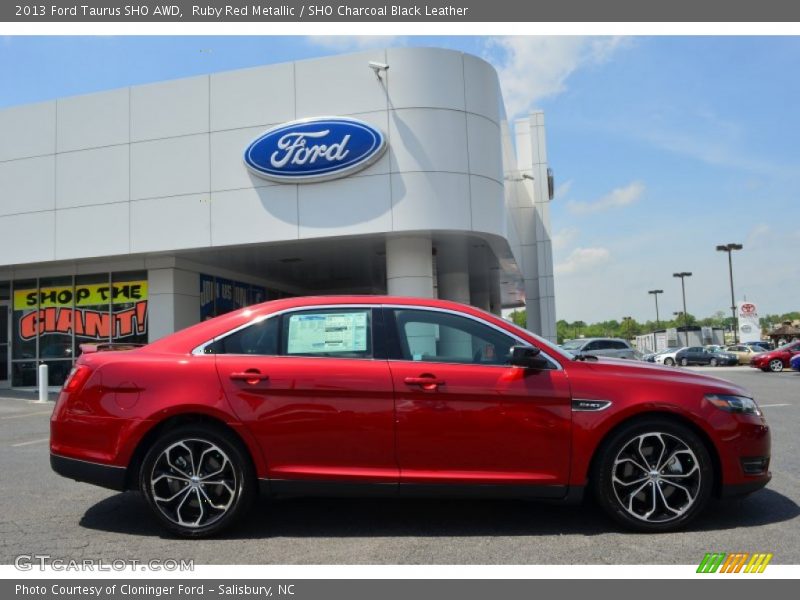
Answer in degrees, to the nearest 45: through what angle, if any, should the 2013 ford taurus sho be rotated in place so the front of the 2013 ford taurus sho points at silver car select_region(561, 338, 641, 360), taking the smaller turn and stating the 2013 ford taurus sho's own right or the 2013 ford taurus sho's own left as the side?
approximately 90° to the 2013 ford taurus sho's own left

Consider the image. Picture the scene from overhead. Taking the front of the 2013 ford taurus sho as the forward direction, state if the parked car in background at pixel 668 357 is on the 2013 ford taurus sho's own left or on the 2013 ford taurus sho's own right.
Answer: on the 2013 ford taurus sho's own left

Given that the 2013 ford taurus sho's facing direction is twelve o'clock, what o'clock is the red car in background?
The red car in background is roughly at 10 o'clock from the 2013 ford taurus sho.

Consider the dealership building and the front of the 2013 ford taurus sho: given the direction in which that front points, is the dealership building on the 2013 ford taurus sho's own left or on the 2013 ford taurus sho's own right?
on the 2013 ford taurus sho's own left

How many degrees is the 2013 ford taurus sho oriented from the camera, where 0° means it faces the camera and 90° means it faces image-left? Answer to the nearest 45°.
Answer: approximately 270°

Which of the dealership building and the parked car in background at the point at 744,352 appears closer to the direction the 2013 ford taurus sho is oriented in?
the parked car in background

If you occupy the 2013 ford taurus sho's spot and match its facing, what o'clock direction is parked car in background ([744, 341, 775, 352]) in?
The parked car in background is roughly at 10 o'clock from the 2013 ford taurus sho.

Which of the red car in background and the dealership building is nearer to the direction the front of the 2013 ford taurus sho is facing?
the red car in background
